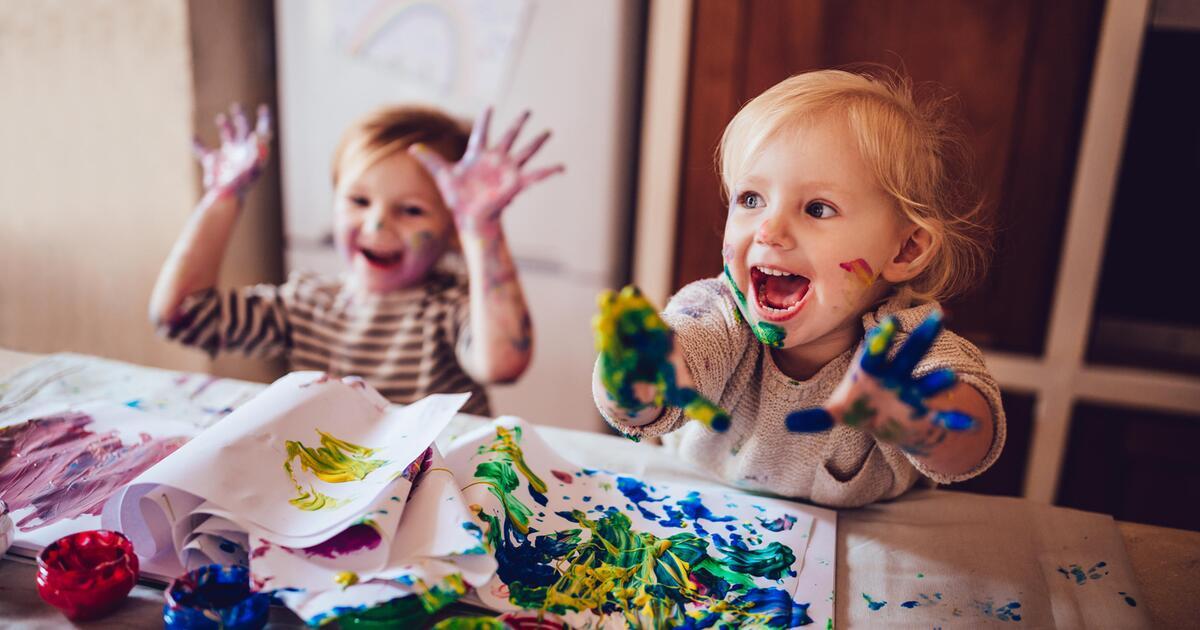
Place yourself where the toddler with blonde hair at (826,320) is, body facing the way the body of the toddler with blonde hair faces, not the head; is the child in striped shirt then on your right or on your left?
on your right

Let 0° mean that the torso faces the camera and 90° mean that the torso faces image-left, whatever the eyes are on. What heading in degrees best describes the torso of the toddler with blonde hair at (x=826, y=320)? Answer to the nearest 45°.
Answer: approximately 45°
